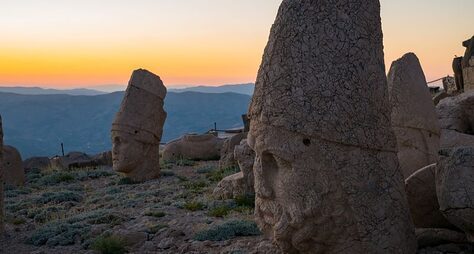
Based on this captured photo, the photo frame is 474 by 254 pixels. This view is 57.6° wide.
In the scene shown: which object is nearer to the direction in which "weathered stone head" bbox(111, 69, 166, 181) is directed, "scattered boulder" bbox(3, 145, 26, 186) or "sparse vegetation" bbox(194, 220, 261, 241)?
the scattered boulder

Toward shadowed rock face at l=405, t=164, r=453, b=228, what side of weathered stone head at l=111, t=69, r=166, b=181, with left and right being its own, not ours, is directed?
left

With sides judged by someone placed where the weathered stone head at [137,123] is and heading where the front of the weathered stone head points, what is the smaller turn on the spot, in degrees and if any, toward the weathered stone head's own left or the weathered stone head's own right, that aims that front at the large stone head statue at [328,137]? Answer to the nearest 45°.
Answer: approximately 90° to the weathered stone head's own left

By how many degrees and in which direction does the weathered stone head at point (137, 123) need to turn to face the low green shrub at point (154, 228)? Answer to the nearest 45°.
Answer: approximately 90° to its left

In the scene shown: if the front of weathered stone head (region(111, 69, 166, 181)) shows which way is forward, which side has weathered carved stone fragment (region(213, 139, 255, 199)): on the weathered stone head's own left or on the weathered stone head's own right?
on the weathered stone head's own left

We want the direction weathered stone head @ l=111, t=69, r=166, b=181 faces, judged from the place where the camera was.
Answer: facing to the left of the viewer

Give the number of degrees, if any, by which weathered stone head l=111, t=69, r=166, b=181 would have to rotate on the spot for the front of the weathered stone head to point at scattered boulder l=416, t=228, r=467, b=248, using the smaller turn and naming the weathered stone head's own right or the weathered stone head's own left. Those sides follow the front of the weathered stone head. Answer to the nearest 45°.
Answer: approximately 90° to the weathered stone head's own left

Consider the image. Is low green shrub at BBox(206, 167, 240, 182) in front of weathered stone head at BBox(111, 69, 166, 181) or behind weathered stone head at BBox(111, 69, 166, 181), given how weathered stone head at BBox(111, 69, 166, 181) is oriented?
behind

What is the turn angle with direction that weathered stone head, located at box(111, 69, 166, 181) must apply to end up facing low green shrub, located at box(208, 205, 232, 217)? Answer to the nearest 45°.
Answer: approximately 90° to its left

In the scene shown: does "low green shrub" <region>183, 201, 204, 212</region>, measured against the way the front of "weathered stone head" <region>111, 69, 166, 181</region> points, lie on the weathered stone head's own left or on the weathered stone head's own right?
on the weathered stone head's own left
